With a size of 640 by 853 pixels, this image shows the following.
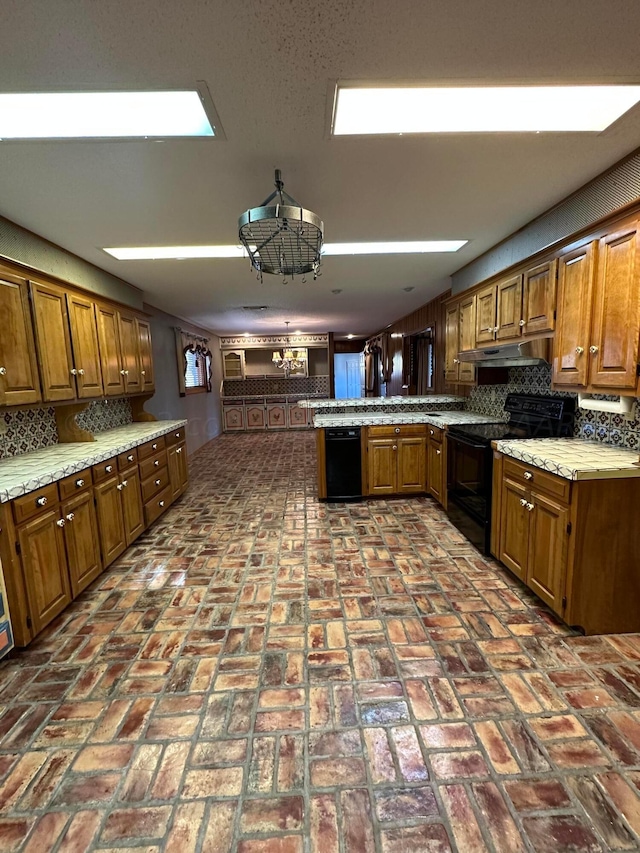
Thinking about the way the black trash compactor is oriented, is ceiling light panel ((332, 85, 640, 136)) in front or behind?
in front

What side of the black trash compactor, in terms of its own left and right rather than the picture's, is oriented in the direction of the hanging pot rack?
front

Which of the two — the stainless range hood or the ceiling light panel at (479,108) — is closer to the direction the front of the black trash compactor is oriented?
the ceiling light panel

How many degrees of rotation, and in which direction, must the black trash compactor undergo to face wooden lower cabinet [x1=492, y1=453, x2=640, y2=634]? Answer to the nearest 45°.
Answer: approximately 45° to its left

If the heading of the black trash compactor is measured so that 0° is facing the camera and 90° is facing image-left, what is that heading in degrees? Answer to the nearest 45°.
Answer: approximately 0°

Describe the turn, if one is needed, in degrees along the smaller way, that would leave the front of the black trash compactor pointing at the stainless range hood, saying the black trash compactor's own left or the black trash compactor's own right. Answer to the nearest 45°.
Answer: approximately 45° to the black trash compactor's own left

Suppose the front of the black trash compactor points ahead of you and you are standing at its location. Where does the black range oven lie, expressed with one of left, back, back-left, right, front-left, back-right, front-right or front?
front-left
